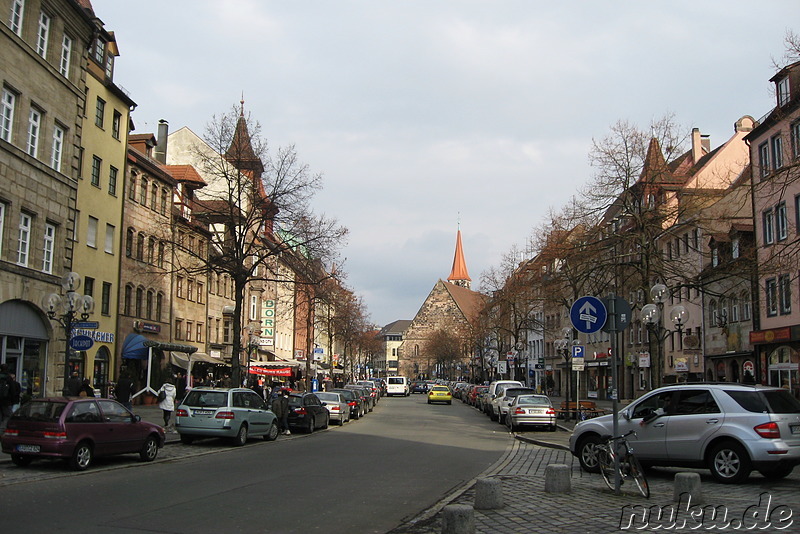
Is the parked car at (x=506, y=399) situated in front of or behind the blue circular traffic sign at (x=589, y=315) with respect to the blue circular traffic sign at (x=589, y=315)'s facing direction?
behind

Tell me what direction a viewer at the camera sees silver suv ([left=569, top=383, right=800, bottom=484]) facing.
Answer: facing away from the viewer and to the left of the viewer

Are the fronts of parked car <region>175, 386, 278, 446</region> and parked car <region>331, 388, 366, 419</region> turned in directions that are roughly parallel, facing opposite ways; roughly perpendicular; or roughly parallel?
roughly parallel

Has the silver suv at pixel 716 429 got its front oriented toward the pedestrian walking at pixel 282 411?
yes

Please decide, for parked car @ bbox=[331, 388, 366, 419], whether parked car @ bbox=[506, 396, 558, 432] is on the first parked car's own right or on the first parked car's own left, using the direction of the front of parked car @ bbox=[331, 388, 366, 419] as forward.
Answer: on the first parked car's own right

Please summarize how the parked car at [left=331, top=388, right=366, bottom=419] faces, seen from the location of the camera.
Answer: facing away from the viewer and to the right of the viewer

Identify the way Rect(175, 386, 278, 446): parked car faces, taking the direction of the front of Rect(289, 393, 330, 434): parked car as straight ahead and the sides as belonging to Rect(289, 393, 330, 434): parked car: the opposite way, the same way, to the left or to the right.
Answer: the same way

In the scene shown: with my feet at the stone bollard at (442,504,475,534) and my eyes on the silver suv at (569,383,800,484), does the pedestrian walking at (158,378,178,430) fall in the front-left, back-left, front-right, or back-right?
front-left

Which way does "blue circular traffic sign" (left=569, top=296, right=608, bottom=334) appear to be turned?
toward the camera

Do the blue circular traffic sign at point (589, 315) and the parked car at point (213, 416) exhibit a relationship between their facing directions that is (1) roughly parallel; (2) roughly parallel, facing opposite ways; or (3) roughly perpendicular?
roughly parallel, facing opposite ways

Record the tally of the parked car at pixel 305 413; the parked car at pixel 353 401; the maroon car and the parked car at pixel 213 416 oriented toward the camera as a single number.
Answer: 0

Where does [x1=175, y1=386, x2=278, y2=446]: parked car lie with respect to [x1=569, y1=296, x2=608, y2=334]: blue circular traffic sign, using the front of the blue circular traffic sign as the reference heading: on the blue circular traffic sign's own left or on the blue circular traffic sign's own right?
on the blue circular traffic sign's own right

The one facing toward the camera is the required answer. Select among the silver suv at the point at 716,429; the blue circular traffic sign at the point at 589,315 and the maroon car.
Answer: the blue circular traffic sign

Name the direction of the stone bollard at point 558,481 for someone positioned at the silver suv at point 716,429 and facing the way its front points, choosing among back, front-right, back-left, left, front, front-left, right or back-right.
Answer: left
